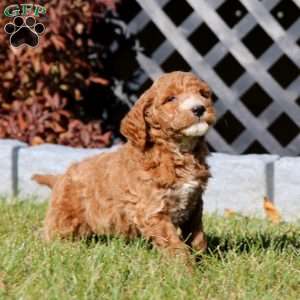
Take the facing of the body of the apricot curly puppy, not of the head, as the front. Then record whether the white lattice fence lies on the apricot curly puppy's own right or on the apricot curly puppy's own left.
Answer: on the apricot curly puppy's own left

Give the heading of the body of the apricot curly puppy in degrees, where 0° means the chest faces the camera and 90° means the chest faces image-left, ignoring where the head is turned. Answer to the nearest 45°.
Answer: approximately 315°
